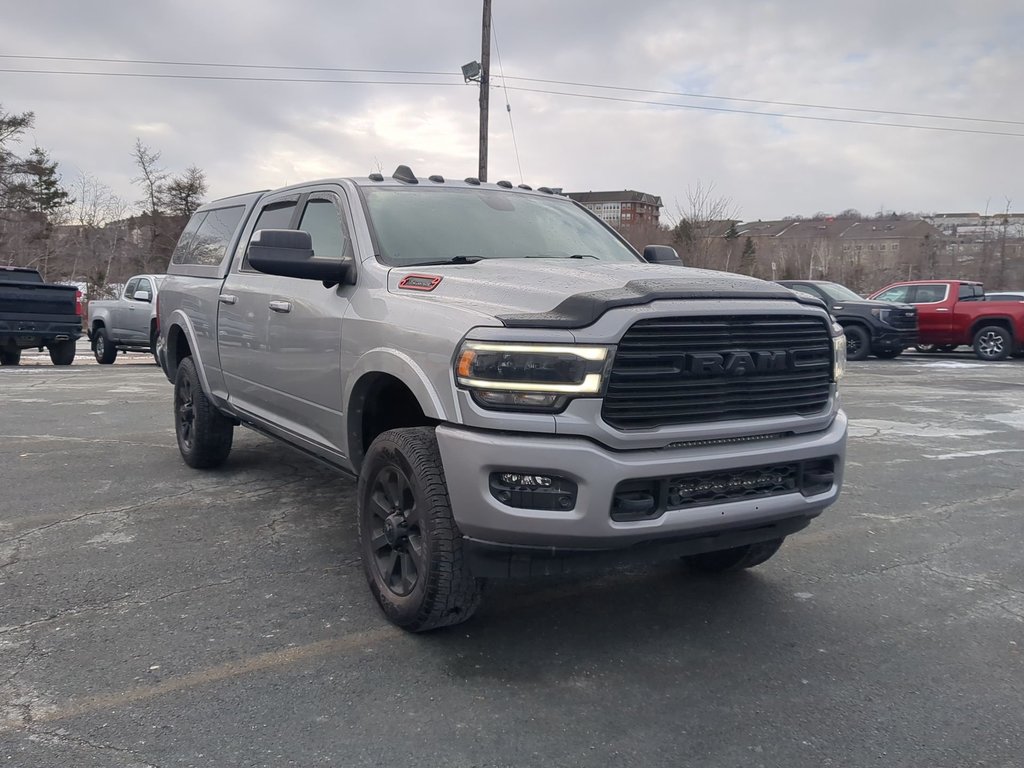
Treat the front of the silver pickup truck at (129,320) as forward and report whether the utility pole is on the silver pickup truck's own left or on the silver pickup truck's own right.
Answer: on the silver pickup truck's own left

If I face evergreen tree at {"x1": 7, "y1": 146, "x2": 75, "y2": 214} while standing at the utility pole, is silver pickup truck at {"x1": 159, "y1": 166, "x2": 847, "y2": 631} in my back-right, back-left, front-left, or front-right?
back-left

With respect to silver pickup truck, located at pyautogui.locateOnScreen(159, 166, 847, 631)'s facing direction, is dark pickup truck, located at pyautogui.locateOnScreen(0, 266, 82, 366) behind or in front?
behind

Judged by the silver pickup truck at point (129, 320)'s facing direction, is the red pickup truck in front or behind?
in front

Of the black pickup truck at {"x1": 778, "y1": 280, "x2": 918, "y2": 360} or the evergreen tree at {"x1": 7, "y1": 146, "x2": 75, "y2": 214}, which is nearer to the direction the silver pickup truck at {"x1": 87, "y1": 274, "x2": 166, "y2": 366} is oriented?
the black pickup truck

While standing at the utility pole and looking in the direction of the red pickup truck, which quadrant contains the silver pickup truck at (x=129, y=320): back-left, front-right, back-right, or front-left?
back-right

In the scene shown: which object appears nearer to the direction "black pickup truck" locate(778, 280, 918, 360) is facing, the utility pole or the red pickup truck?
the red pickup truck

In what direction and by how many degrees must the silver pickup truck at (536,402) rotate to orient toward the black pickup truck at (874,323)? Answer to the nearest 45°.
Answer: approximately 90° to its left

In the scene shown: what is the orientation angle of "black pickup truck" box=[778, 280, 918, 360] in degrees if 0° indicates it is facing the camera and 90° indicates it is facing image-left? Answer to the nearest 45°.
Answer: approximately 315°
